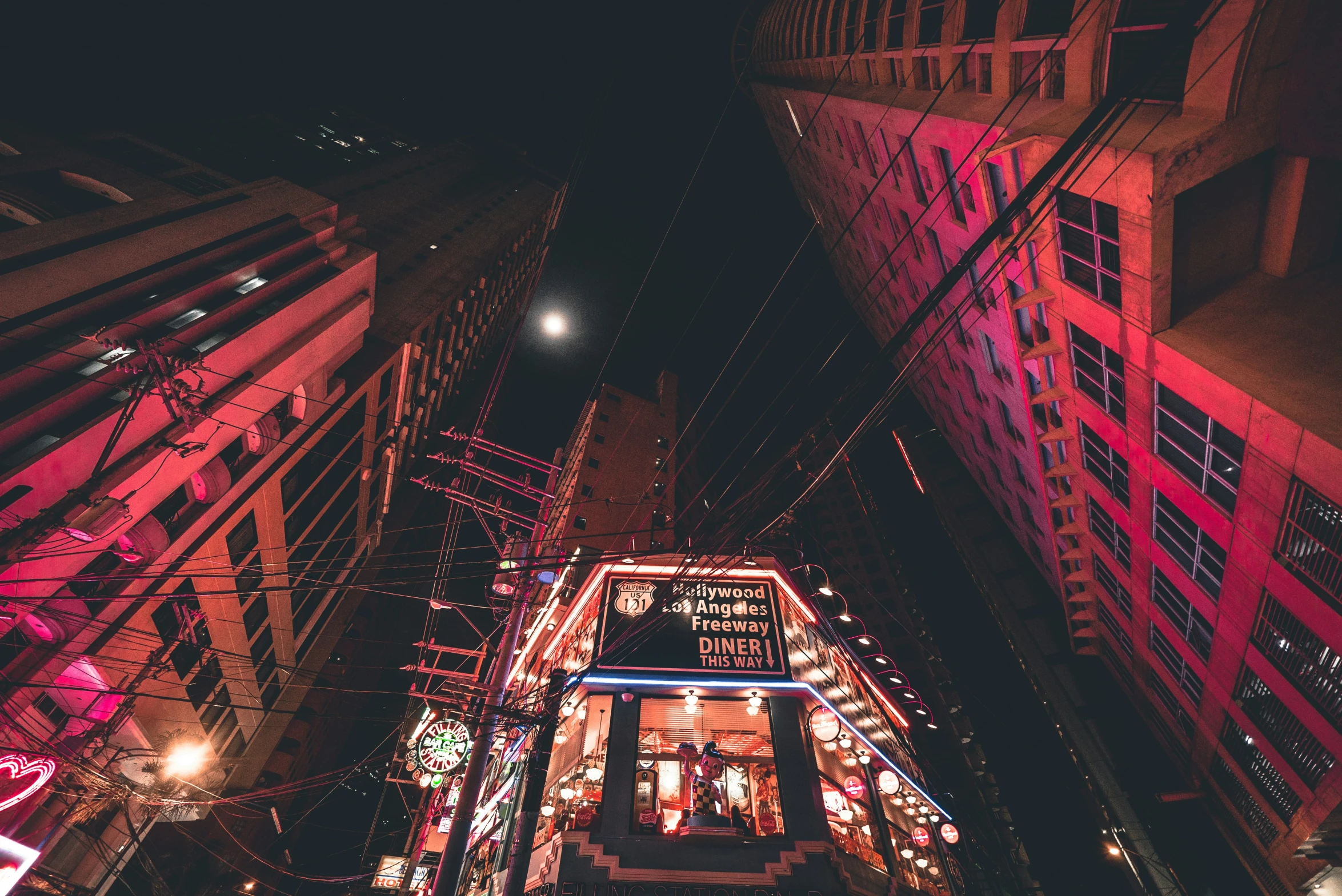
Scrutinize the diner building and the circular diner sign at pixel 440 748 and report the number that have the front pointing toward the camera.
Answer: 2

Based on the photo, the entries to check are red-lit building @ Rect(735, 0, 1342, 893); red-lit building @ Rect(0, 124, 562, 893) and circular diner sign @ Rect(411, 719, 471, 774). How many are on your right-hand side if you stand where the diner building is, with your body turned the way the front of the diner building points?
2

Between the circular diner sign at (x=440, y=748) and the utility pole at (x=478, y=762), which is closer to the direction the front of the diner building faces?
the utility pole

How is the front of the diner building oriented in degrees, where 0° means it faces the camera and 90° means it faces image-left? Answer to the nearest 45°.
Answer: approximately 0°

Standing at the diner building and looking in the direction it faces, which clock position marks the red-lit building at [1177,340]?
The red-lit building is roughly at 10 o'clock from the diner building.
